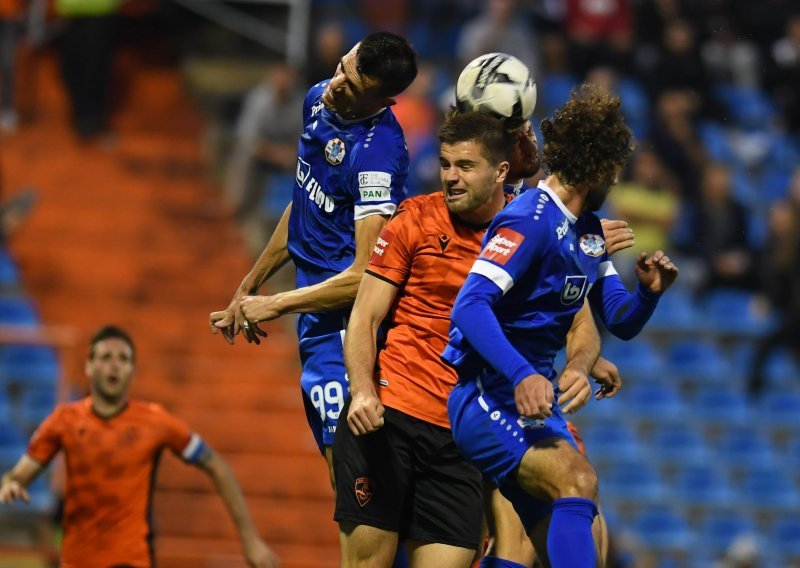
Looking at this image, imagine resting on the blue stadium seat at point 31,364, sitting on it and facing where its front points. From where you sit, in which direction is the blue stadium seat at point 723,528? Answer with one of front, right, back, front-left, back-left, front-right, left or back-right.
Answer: left

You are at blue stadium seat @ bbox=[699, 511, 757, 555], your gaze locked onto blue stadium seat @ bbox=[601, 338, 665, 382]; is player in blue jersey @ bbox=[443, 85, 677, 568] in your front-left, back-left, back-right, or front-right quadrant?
back-left

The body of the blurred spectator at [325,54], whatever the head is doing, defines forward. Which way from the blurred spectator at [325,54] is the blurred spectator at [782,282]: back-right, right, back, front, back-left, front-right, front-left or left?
left

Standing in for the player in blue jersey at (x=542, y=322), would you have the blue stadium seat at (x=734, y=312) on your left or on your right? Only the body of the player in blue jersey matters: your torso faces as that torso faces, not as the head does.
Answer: on your left

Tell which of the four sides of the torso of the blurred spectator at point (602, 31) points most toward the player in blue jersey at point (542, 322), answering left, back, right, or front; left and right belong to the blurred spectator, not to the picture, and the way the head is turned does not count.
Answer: front

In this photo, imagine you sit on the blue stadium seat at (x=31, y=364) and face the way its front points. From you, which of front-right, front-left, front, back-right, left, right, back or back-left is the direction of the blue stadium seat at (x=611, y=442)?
left

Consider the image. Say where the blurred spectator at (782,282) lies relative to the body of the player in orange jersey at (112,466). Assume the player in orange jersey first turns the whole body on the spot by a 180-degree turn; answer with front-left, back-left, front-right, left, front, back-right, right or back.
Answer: front-right

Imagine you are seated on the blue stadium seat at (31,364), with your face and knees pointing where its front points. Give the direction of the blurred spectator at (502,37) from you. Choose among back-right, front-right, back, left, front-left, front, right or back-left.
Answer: left
